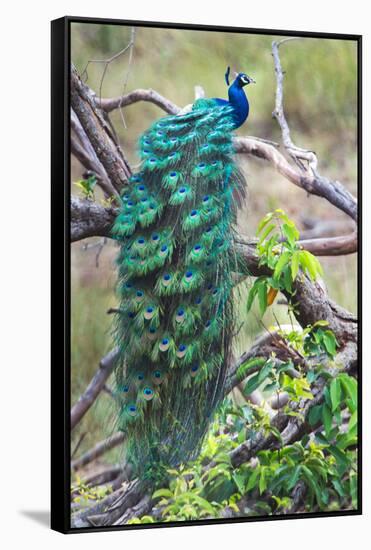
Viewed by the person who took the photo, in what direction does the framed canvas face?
facing the viewer and to the right of the viewer
